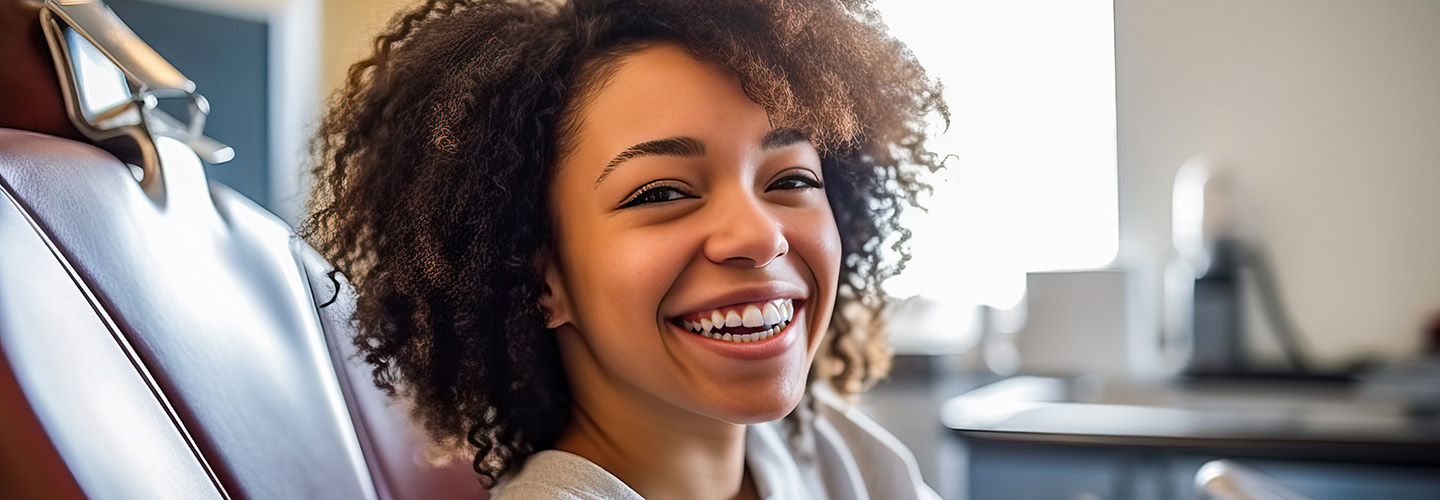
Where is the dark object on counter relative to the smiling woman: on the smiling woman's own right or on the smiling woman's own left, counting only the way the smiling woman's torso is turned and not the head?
on the smiling woman's own left

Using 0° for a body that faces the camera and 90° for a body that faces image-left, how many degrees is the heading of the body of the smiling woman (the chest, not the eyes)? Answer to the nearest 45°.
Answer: approximately 315°
